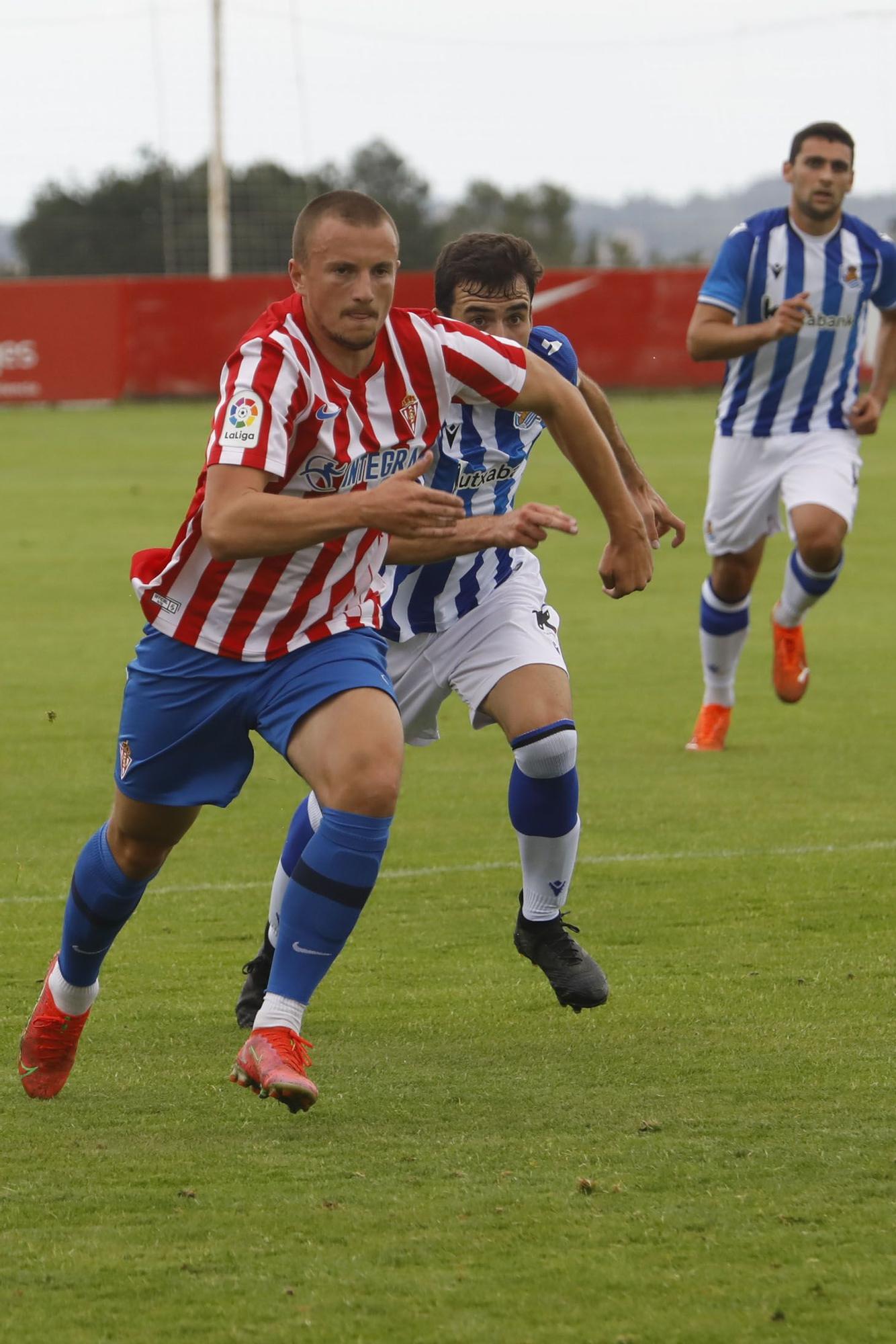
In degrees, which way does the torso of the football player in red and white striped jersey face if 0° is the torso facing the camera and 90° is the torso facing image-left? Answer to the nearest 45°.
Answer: approximately 315°

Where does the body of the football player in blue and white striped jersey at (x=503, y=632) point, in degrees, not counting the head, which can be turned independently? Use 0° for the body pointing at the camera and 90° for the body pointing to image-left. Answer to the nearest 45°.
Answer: approximately 315°

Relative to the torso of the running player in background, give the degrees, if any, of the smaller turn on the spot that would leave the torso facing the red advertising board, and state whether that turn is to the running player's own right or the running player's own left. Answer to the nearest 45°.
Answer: approximately 135° to the running player's own right

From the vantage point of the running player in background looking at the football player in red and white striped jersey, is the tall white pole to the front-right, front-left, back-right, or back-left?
back-right

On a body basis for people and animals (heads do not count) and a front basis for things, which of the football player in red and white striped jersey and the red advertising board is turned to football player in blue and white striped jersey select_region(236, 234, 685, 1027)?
the red advertising board

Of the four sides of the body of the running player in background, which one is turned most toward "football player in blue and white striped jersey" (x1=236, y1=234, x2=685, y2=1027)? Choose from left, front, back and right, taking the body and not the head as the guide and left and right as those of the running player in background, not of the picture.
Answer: front

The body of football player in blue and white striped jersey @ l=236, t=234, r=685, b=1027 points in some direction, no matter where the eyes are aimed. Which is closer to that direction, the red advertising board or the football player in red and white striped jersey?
the football player in red and white striped jersey

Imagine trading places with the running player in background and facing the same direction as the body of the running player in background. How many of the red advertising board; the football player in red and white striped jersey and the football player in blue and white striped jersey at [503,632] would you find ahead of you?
2

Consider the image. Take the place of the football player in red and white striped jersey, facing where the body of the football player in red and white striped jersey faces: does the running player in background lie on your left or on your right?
on your left

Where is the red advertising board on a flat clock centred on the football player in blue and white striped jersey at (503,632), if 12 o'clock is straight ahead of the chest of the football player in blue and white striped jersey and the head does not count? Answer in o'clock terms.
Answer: The red advertising board is roughly at 7 o'clock from the football player in blue and white striped jersey.

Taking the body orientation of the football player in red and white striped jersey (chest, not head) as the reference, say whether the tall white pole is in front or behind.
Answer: behind

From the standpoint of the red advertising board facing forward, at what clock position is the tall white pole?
The tall white pole is roughly at 6 o'clock from the red advertising board.
